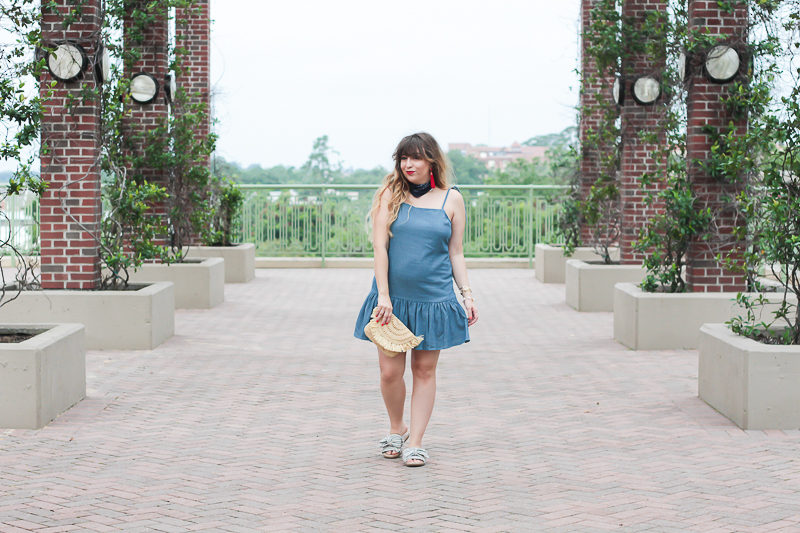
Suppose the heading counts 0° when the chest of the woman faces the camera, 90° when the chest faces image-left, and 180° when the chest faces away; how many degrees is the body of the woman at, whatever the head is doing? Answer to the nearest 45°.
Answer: approximately 0°

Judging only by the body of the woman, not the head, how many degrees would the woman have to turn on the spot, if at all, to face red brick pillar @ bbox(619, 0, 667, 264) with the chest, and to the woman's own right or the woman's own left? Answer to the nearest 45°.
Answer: approximately 180°

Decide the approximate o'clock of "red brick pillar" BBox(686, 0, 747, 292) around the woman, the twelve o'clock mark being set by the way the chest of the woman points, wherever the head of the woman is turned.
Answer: The red brick pillar is roughly at 7 o'clock from the woman.

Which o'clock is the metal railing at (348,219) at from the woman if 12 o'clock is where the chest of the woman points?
The metal railing is roughly at 6 o'clock from the woman.

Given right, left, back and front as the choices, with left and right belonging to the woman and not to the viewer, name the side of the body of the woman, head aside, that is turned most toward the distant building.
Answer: back

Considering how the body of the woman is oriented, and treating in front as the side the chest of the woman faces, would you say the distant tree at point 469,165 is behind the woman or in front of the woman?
behind

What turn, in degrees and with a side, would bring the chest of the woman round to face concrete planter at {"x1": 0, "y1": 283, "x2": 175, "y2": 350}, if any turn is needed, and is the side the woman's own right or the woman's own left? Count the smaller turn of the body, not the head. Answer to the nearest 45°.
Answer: approximately 135° to the woman's own right

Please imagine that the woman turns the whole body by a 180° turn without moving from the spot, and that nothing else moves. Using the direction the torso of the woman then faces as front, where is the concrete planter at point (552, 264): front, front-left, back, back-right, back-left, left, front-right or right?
front

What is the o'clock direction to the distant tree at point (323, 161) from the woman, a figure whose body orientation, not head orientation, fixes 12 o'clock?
The distant tree is roughly at 6 o'clock from the woman.

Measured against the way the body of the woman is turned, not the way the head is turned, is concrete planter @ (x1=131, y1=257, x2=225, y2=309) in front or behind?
behind

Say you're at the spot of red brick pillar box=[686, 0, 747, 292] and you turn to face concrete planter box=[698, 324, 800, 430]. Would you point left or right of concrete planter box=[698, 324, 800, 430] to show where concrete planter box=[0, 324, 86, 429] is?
right
